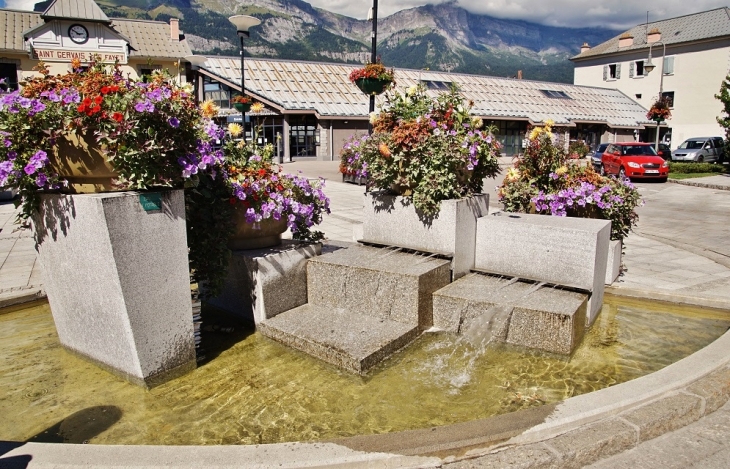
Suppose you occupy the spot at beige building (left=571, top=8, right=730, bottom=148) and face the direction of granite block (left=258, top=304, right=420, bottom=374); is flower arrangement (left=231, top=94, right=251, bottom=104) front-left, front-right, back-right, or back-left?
front-right

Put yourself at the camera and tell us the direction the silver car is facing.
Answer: facing the viewer and to the left of the viewer

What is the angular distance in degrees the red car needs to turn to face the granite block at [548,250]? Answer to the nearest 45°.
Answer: approximately 45° to its right

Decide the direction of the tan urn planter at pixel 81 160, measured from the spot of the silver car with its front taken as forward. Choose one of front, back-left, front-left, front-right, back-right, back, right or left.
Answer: front-left

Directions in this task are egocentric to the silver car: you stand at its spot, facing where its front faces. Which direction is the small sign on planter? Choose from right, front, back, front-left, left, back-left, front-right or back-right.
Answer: front-left

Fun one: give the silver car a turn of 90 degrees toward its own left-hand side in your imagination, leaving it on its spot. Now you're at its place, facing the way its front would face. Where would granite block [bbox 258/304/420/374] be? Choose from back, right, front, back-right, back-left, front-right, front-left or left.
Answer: front-right

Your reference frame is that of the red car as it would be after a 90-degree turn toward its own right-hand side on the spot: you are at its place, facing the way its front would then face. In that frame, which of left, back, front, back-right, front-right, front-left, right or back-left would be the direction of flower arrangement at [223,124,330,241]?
front-left

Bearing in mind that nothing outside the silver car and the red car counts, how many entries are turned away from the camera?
0

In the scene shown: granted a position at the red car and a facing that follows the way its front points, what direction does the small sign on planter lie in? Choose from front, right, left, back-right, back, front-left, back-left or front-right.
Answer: front-right

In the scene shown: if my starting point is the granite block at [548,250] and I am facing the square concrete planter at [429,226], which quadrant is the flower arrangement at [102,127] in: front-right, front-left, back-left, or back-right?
front-left

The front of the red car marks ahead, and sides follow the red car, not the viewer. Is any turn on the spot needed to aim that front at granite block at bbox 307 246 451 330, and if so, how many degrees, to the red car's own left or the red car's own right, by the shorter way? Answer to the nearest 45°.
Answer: approximately 45° to the red car's own right

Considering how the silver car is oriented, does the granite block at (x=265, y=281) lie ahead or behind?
ahead

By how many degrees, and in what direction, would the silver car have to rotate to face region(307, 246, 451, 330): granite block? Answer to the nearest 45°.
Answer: approximately 45° to its left

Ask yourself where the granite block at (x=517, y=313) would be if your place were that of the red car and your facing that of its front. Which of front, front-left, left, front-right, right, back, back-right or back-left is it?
front-right

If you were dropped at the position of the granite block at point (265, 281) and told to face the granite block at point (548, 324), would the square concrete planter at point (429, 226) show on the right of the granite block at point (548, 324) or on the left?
left
